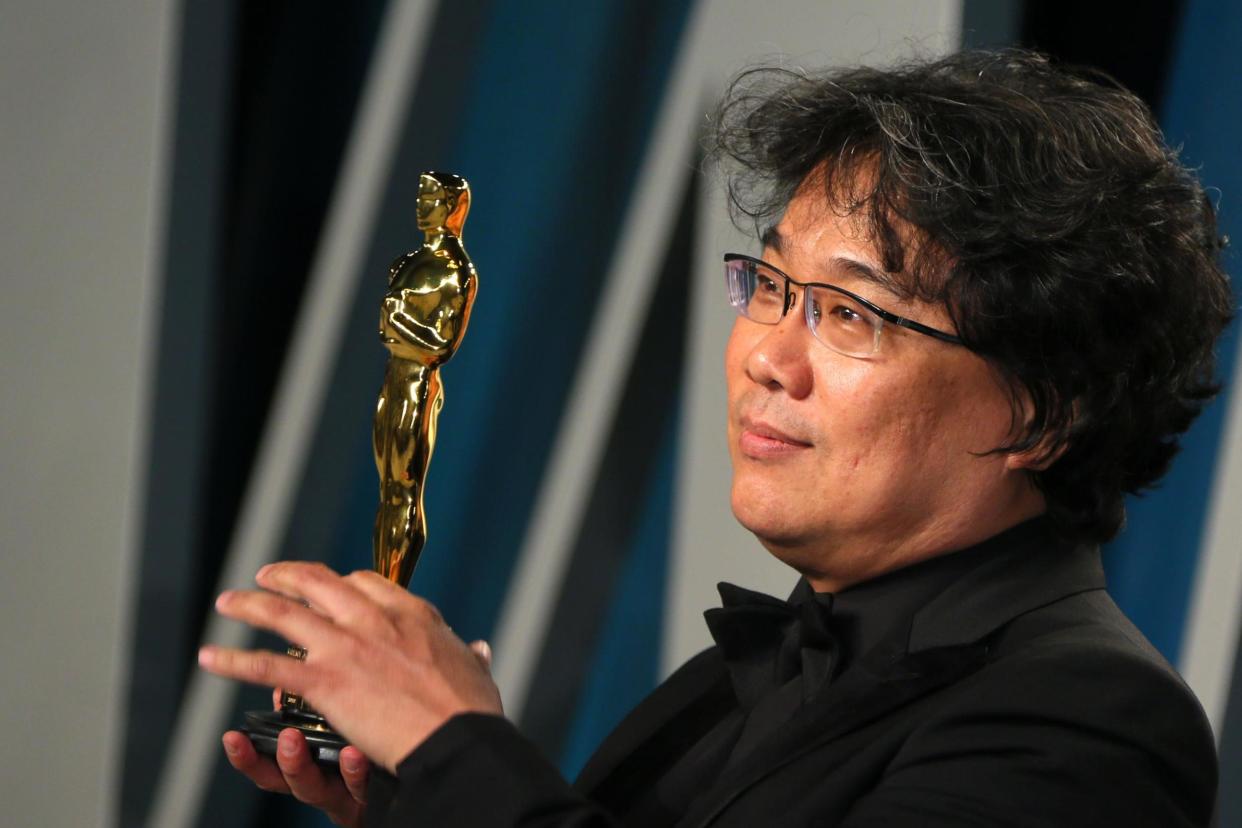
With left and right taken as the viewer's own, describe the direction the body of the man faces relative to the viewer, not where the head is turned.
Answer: facing the viewer and to the left of the viewer
